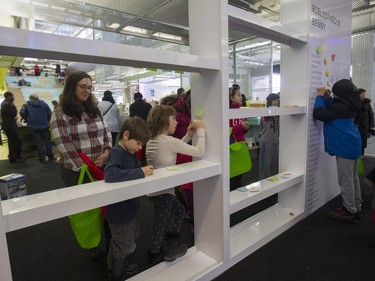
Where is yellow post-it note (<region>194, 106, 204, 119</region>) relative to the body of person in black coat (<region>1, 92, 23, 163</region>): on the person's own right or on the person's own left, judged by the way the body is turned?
on the person's own right

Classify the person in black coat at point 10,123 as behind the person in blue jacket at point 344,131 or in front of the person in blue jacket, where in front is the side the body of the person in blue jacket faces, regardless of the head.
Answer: in front

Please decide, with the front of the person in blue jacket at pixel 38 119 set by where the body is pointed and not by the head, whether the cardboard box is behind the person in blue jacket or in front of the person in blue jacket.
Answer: behind

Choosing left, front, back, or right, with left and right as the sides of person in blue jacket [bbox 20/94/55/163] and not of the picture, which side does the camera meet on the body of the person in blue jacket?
back

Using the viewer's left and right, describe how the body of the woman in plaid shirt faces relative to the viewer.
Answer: facing the viewer and to the right of the viewer

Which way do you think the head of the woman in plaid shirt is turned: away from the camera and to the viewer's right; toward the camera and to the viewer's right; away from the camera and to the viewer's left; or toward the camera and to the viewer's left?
toward the camera and to the viewer's right

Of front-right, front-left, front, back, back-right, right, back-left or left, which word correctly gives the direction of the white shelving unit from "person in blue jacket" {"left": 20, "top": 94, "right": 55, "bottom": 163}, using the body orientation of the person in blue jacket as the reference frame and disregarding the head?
back

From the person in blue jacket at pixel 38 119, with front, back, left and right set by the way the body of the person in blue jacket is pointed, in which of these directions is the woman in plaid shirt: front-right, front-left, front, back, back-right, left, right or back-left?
back

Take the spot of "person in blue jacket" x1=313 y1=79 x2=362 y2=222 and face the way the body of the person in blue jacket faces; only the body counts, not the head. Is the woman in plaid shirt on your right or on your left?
on your left

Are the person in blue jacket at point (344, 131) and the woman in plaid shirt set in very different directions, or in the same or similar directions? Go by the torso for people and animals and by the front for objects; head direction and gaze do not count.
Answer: very different directions

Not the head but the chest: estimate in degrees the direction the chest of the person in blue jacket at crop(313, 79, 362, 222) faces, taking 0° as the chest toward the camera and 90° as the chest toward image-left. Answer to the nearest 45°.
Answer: approximately 90°

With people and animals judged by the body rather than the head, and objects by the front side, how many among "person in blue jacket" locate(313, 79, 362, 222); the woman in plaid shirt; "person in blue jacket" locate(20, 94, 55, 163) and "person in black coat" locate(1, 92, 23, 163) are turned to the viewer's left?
1
